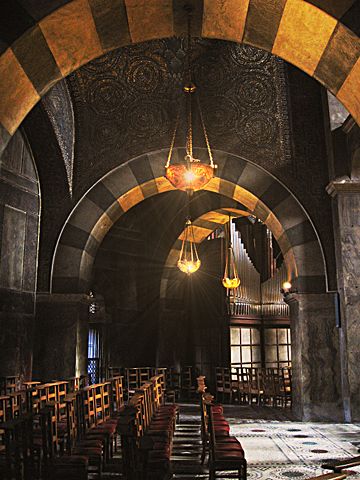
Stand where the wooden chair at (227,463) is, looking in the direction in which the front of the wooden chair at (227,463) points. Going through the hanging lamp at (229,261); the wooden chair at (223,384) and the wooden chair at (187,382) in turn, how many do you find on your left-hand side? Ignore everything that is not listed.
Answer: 3

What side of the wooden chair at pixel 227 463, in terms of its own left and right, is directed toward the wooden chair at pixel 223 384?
left

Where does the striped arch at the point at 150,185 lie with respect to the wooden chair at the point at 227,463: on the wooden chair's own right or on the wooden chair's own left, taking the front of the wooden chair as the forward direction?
on the wooden chair's own left

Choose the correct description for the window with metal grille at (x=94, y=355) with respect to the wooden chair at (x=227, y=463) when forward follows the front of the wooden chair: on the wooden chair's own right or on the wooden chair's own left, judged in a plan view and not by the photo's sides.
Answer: on the wooden chair's own left

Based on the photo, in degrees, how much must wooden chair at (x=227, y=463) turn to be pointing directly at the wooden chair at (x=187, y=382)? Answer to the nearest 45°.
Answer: approximately 90° to its left

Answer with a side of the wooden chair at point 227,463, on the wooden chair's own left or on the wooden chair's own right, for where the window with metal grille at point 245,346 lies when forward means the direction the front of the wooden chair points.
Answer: on the wooden chair's own left

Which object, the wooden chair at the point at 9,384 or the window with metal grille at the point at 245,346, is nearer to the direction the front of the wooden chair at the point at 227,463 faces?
the window with metal grille
